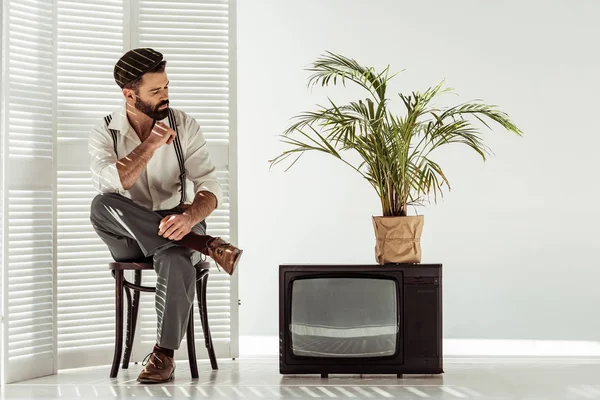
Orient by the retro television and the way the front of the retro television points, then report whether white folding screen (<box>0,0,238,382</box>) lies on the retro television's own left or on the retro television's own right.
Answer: on the retro television's own right

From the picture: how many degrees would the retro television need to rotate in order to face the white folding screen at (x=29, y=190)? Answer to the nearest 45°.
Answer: approximately 90° to its right

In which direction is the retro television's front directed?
toward the camera

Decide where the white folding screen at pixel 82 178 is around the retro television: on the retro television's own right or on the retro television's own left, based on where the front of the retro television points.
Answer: on the retro television's own right
